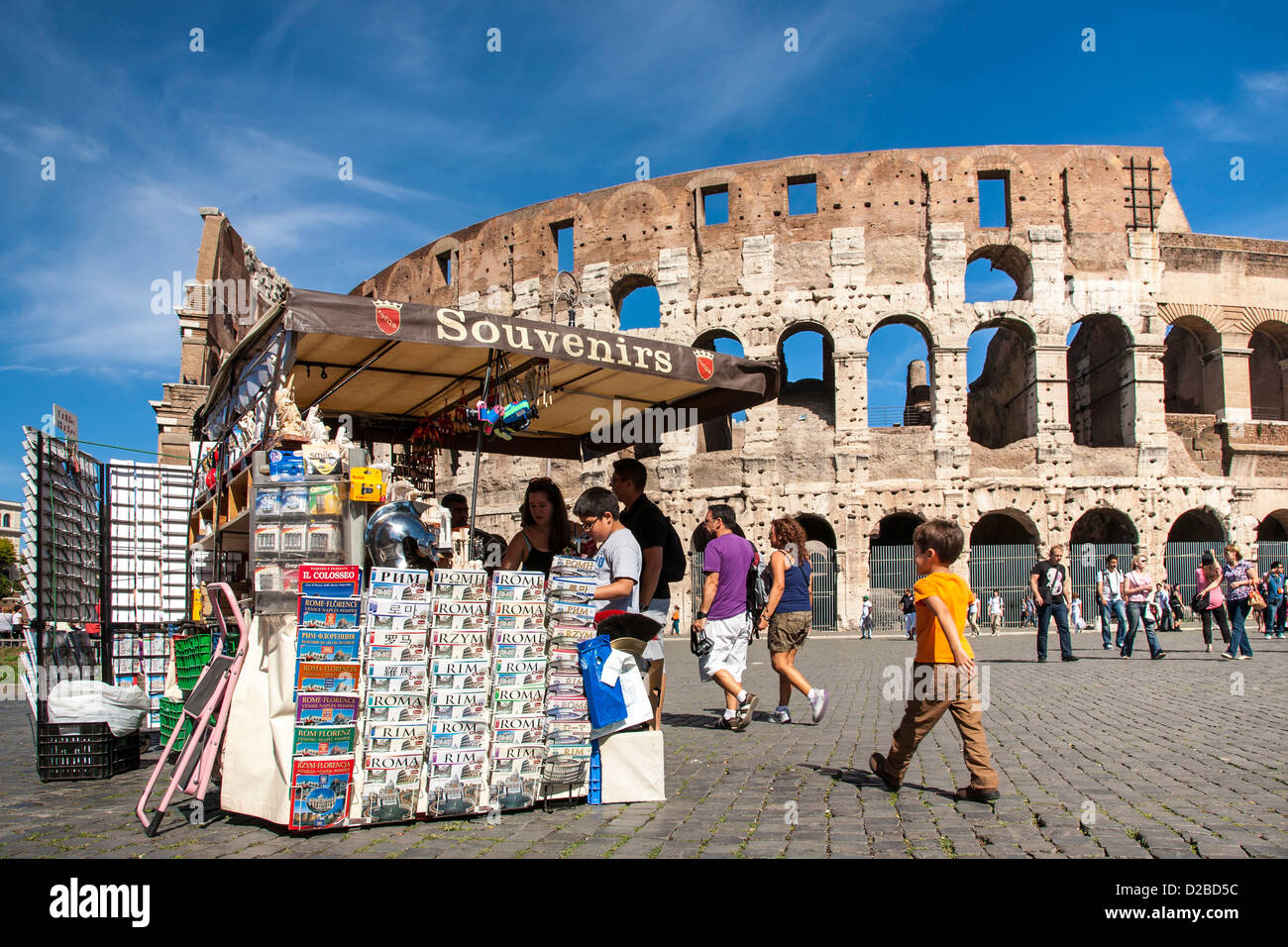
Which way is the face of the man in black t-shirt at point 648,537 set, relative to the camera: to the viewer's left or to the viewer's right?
to the viewer's left

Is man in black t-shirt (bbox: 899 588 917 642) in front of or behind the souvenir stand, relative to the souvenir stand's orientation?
behind

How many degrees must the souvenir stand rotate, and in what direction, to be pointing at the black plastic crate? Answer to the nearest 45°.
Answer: approximately 135° to its right

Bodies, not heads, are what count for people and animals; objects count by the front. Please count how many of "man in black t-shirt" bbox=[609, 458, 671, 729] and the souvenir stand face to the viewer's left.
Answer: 1

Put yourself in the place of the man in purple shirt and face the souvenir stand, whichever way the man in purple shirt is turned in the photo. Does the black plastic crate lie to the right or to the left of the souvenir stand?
right

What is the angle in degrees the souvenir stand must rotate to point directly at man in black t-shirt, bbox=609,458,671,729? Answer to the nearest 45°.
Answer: approximately 135° to its left

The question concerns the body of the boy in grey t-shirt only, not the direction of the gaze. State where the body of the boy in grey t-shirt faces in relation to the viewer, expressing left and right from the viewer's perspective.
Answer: facing the viewer and to the left of the viewer

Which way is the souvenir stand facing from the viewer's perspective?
toward the camera

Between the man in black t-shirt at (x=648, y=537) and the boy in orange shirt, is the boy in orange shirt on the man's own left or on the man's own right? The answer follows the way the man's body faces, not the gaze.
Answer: on the man's own left

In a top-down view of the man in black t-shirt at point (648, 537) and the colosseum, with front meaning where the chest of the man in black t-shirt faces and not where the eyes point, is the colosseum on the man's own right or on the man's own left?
on the man's own right

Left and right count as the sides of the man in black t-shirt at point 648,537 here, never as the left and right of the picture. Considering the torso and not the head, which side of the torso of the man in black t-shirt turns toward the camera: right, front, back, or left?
left
